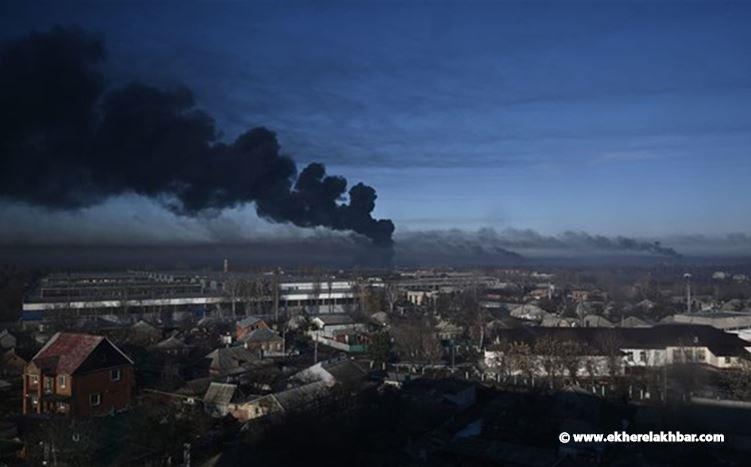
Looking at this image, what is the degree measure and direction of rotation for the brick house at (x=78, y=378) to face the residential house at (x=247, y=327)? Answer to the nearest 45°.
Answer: approximately 180°

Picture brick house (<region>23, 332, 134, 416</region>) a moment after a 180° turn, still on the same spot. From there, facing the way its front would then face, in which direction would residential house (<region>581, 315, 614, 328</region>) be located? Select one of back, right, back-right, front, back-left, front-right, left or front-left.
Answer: front-right

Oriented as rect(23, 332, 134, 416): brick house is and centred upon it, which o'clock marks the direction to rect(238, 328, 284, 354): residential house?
The residential house is roughly at 6 o'clock from the brick house.

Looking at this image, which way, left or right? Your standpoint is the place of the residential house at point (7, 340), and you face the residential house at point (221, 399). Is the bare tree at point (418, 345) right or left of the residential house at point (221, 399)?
left

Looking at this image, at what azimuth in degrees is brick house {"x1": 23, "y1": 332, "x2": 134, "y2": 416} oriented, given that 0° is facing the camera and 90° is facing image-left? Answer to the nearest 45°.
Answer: approximately 45°

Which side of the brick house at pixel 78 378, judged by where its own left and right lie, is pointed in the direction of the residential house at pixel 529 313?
back

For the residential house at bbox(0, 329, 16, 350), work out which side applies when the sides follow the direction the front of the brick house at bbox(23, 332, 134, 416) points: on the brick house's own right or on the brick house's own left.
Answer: on the brick house's own right

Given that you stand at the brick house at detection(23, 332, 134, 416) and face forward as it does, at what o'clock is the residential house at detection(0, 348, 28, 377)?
The residential house is roughly at 4 o'clock from the brick house.

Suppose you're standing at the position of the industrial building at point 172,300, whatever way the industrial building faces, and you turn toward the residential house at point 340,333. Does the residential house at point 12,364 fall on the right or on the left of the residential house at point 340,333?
right

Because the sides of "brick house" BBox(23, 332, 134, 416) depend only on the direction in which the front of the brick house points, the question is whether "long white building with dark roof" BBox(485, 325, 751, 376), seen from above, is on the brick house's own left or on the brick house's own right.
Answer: on the brick house's own left
